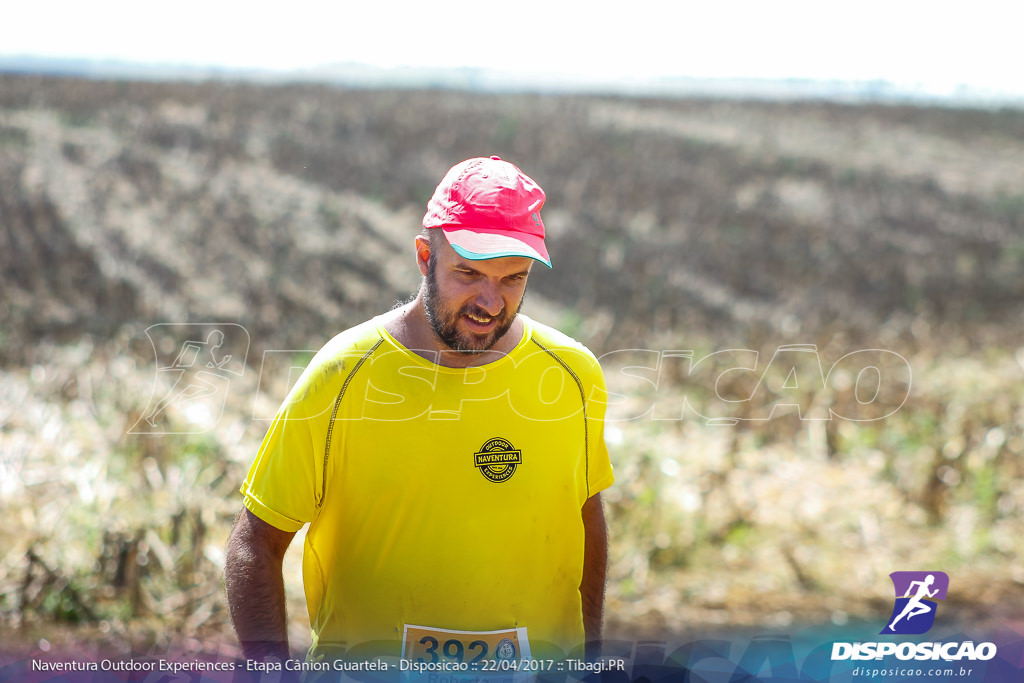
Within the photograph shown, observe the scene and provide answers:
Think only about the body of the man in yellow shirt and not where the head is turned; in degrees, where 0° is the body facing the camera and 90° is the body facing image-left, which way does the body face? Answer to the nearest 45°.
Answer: approximately 315°

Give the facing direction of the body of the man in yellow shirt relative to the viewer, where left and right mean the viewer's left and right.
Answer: facing the viewer and to the right of the viewer
